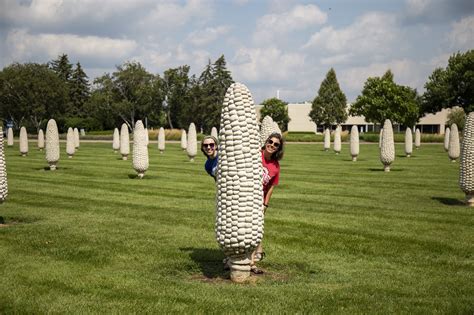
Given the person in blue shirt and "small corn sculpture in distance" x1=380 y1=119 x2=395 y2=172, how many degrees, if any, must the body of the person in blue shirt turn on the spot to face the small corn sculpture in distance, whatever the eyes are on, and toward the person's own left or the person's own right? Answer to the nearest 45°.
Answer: approximately 135° to the person's own left

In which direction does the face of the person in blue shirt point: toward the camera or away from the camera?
toward the camera

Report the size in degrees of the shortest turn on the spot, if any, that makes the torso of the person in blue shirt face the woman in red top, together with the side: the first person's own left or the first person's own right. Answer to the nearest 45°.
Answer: approximately 90° to the first person's own left

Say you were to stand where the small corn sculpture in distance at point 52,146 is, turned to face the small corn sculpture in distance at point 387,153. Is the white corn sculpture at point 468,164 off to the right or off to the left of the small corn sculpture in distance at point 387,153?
right

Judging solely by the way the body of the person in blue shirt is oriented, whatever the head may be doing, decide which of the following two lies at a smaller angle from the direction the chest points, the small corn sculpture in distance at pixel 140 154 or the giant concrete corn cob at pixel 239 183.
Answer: the giant concrete corn cob

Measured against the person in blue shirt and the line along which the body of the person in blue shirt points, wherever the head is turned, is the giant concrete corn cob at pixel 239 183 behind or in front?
in front

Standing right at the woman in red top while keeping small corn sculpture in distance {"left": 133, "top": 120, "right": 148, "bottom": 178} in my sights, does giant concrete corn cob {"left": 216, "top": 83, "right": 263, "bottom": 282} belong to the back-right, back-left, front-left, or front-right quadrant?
back-left

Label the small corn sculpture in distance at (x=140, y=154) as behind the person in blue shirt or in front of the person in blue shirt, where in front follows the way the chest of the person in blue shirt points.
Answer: behind

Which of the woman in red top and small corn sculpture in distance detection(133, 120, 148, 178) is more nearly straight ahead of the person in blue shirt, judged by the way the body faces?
the woman in red top

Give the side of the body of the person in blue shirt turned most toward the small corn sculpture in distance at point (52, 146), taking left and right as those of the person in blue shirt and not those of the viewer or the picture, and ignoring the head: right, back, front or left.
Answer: back

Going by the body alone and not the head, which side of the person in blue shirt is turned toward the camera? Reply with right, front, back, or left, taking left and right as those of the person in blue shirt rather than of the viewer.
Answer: front

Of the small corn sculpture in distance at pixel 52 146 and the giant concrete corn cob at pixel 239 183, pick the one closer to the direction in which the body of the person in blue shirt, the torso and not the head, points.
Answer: the giant concrete corn cob

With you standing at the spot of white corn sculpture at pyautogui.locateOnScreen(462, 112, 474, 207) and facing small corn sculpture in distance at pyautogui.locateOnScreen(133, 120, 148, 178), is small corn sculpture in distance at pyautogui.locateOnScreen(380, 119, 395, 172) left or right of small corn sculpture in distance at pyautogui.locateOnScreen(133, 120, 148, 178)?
right

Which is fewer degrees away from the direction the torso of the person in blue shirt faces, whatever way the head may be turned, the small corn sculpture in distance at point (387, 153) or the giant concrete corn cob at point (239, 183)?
the giant concrete corn cob
